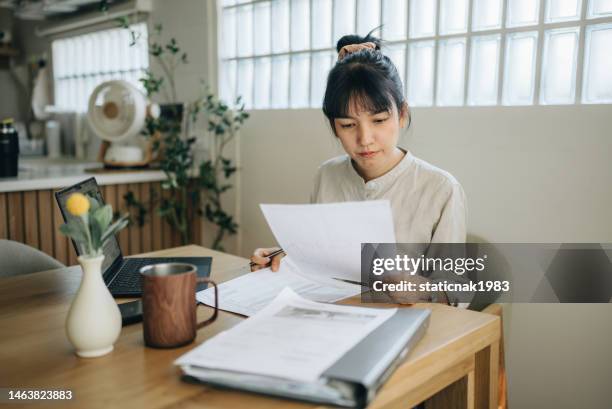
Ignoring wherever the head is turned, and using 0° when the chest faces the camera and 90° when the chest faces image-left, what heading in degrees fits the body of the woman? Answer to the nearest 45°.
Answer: approximately 45°

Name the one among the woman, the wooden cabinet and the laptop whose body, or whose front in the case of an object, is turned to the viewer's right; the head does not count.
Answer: the laptop

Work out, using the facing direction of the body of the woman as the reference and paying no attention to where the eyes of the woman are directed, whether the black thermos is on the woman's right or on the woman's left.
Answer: on the woman's right

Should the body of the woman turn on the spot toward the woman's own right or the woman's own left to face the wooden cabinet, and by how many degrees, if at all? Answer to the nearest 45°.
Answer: approximately 90° to the woman's own right

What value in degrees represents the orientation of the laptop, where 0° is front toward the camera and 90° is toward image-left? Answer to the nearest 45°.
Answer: approximately 270°

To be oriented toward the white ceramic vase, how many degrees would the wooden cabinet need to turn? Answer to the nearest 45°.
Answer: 0° — it already faces it

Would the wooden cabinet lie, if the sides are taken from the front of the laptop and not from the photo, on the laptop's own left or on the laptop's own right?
on the laptop's own left

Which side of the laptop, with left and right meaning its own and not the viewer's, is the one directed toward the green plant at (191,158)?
left
